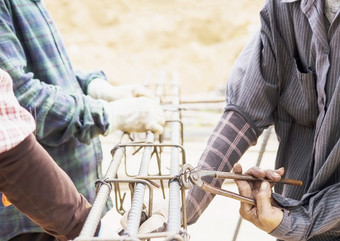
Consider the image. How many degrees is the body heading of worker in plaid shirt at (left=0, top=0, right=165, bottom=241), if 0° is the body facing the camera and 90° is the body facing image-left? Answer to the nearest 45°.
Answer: approximately 270°
